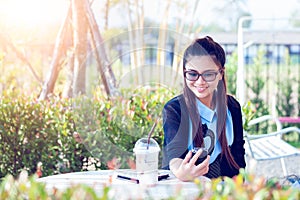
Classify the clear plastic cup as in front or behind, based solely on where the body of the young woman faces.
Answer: in front

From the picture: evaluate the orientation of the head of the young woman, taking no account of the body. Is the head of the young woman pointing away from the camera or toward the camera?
toward the camera

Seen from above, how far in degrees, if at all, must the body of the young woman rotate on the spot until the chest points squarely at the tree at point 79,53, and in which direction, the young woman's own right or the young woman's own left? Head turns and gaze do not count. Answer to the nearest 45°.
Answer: approximately 135° to the young woman's own right

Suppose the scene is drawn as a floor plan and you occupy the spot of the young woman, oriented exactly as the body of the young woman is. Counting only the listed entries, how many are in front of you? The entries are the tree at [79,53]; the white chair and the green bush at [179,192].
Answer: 1

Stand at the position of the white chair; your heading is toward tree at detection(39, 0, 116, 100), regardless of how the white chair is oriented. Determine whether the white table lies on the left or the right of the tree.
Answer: left

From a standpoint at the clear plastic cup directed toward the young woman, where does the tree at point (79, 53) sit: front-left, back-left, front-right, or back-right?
front-left

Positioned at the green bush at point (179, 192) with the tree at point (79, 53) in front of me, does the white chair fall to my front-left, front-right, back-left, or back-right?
front-right

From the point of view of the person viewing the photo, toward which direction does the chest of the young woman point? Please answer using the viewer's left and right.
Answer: facing the viewer

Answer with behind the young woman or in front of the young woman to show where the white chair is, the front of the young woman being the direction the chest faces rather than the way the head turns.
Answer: behind

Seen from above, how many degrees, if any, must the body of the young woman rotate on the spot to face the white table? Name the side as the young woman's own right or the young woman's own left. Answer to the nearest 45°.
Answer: approximately 45° to the young woman's own right

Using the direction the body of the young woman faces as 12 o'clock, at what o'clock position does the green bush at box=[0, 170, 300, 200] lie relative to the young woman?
The green bush is roughly at 12 o'clock from the young woman.
